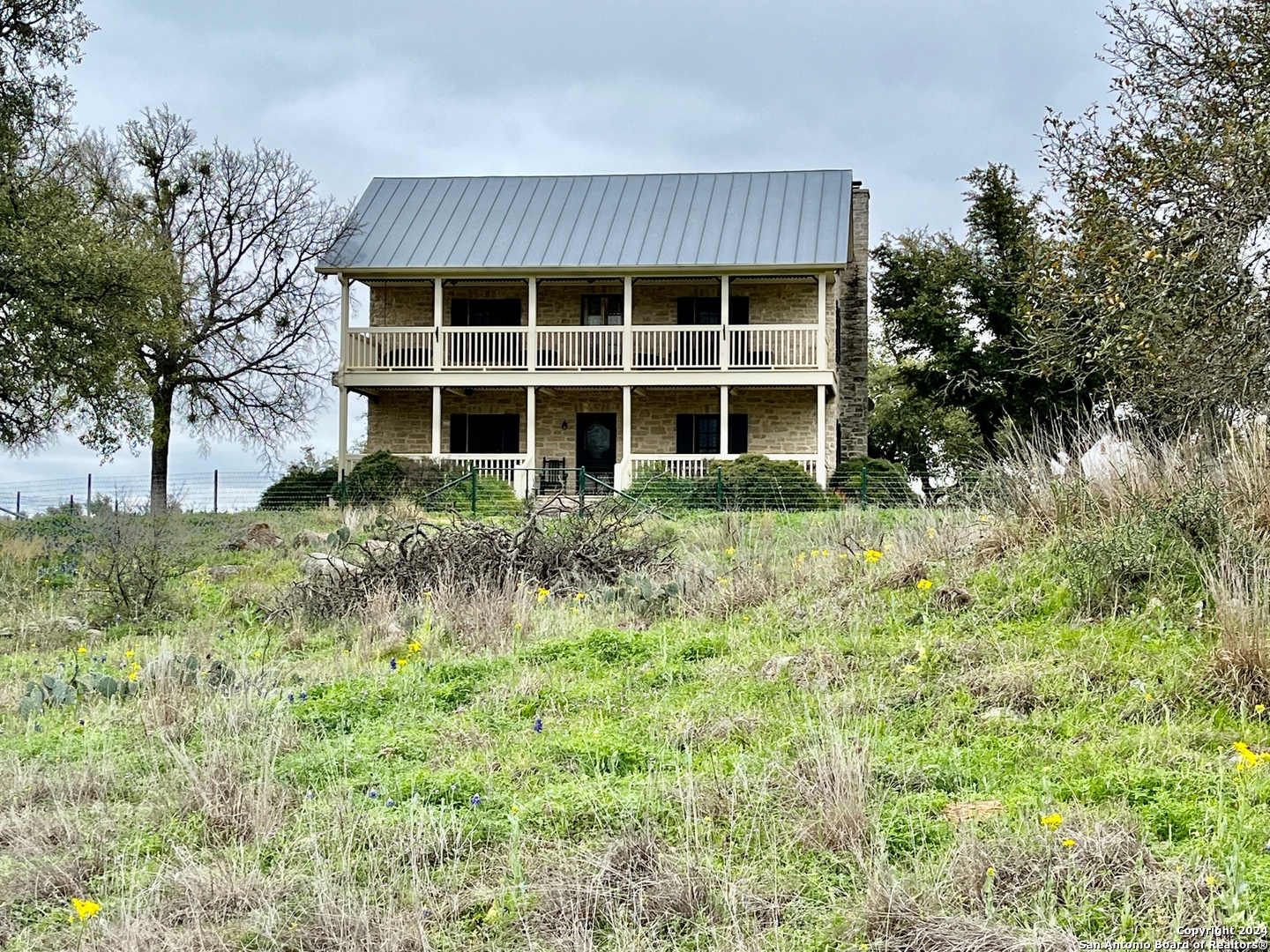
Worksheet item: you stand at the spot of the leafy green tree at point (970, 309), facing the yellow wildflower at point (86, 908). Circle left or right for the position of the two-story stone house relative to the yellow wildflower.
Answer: right

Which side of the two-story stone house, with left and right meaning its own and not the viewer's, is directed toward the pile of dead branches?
front

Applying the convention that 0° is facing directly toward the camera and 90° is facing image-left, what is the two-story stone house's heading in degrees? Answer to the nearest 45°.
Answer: approximately 0°

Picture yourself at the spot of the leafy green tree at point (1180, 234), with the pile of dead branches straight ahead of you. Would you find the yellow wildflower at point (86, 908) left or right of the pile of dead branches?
left

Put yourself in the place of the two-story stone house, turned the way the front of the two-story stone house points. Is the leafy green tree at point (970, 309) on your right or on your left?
on your left

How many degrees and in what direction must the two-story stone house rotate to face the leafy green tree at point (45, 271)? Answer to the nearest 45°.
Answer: approximately 45° to its right

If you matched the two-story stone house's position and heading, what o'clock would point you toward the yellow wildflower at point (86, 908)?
The yellow wildflower is roughly at 12 o'clock from the two-story stone house.

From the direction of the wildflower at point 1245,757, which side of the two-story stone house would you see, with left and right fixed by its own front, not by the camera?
front
